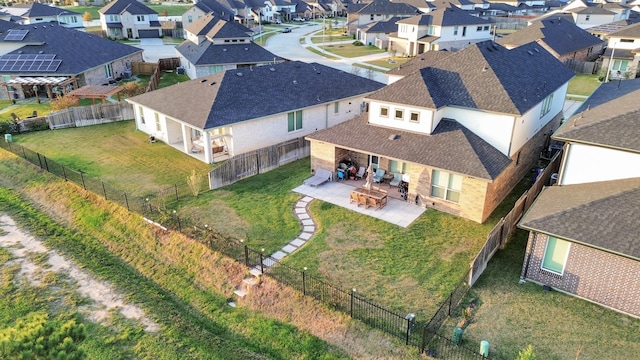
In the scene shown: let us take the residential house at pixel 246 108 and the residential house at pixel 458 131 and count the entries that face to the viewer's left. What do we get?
0

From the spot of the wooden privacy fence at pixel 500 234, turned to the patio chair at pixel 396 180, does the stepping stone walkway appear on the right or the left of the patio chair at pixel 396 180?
left

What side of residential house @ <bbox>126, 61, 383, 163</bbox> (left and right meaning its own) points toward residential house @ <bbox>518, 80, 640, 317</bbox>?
right

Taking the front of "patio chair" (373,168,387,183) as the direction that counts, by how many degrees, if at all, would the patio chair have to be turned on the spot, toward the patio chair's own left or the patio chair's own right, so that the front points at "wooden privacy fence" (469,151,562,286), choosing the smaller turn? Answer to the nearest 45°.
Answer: approximately 90° to the patio chair's own left

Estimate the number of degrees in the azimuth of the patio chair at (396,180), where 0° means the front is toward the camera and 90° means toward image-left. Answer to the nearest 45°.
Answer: approximately 45°

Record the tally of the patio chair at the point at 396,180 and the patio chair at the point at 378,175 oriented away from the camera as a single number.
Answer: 0

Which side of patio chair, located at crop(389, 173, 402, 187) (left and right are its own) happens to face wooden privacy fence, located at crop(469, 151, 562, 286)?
left

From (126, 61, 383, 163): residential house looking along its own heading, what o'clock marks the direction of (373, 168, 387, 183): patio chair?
The patio chair is roughly at 3 o'clock from the residential house.

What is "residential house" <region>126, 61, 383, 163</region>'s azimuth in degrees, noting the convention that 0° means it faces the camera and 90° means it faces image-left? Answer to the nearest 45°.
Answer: approximately 225°

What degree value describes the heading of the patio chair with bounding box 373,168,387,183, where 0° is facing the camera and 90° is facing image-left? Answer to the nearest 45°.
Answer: approximately 45°

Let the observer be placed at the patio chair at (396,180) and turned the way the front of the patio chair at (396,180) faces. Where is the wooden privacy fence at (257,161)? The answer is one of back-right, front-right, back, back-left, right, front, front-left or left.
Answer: front-right

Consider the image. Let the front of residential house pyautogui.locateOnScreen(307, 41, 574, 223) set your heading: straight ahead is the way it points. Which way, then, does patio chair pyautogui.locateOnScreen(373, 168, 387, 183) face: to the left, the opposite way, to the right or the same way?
the opposite way
